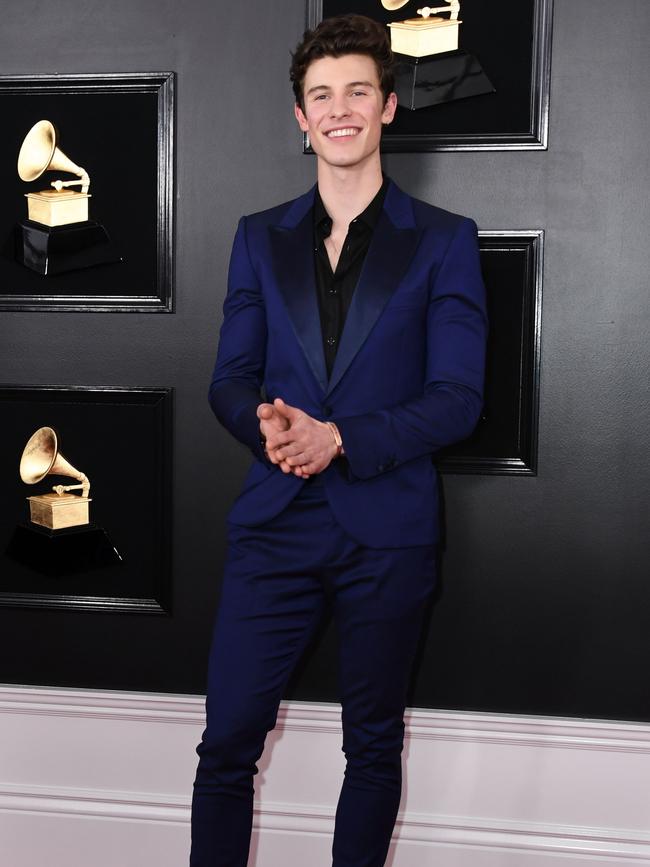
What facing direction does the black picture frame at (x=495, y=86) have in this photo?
toward the camera

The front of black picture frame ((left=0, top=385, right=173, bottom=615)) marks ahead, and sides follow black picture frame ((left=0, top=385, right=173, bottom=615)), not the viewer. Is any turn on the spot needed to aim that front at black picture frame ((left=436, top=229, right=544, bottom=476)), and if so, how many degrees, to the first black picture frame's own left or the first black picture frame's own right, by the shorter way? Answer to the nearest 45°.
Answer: approximately 90° to the first black picture frame's own left

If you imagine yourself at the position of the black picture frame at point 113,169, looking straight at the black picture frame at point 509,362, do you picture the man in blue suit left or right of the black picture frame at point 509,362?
right

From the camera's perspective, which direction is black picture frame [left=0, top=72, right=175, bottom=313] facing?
toward the camera

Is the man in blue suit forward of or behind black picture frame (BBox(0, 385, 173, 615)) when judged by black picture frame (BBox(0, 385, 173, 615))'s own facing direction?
forward

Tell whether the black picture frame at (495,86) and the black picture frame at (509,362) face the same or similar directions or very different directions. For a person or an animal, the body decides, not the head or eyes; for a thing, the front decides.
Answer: same or similar directions

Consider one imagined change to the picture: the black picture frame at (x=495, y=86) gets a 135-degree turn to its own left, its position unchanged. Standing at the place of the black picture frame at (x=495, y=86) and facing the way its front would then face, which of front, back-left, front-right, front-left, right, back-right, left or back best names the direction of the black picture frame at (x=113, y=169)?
back-left

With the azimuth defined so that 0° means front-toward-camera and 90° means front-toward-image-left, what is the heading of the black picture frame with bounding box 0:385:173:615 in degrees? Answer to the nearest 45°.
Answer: approximately 0°

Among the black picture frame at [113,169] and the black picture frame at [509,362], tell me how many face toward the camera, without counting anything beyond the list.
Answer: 2

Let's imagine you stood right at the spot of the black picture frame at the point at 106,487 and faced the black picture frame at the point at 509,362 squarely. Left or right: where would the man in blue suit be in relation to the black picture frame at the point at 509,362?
right

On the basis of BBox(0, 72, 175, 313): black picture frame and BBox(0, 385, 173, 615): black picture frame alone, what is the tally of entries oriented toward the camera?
2

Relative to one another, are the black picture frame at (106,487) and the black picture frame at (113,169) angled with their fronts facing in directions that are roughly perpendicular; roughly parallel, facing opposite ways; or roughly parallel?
roughly parallel

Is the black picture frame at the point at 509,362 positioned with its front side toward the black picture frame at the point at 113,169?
no

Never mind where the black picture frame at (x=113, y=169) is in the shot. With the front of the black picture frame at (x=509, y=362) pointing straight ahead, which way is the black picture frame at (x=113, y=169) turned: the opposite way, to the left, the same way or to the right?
the same way

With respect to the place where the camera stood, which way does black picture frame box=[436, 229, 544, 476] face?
facing the viewer

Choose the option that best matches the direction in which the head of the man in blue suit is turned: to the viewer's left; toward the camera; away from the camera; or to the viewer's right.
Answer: toward the camera

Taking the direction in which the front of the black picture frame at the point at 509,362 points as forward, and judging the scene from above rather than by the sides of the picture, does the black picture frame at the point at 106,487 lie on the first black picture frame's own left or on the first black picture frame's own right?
on the first black picture frame's own right
